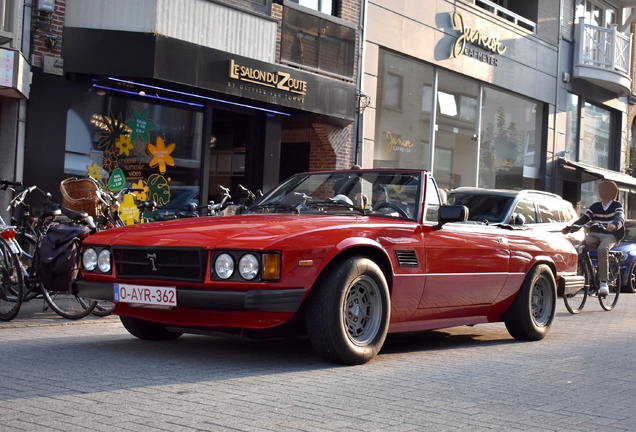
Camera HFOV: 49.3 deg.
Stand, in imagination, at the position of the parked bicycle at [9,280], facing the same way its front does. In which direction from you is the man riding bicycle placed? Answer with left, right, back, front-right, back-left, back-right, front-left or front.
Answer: back-right

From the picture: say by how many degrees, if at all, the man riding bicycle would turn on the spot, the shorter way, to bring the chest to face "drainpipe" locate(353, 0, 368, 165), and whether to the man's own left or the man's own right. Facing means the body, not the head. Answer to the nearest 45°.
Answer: approximately 90° to the man's own right

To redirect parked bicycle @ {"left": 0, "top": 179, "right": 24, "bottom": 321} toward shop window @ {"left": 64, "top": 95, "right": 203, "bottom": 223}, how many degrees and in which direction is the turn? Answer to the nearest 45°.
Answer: approximately 45° to its right

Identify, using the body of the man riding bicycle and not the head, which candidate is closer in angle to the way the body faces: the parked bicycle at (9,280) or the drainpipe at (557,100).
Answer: the parked bicycle

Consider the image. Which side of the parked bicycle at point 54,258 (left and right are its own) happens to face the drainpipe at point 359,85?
right

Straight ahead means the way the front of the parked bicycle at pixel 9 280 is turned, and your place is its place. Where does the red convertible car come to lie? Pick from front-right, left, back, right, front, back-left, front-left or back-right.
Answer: back

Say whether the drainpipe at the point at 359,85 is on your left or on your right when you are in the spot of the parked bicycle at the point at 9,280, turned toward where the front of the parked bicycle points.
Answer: on your right
